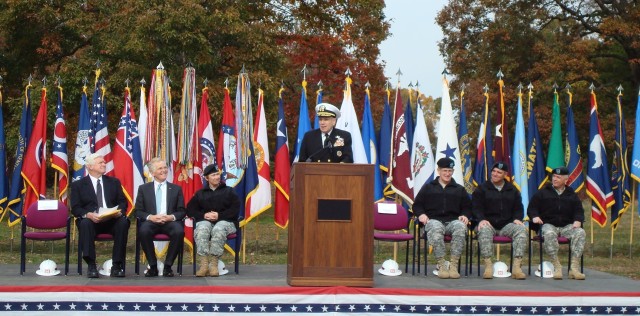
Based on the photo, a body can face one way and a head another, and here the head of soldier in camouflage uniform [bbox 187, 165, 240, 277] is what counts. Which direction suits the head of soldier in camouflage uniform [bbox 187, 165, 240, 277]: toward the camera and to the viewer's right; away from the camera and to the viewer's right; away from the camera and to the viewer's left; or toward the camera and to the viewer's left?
toward the camera and to the viewer's right

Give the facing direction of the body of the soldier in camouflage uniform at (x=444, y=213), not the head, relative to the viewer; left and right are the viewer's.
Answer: facing the viewer

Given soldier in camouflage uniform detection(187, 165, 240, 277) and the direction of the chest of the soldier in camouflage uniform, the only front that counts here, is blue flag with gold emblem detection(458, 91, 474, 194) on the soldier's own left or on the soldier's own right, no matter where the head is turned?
on the soldier's own left

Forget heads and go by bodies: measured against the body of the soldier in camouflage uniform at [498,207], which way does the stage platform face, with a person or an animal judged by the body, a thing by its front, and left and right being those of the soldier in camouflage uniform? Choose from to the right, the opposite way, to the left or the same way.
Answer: the same way

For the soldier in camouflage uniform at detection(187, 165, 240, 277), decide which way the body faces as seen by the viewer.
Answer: toward the camera

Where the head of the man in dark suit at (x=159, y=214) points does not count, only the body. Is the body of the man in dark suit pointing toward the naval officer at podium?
no

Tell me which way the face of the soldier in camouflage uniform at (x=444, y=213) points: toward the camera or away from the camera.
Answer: toward the camera

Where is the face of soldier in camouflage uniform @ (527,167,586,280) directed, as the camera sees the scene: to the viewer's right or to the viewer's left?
to the viewer's left

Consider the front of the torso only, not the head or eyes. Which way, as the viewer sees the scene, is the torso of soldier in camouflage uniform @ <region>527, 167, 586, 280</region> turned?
toward the camera

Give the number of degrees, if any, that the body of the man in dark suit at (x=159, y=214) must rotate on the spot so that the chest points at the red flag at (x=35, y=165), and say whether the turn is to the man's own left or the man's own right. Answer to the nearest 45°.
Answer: approximately 135° to the man's own right

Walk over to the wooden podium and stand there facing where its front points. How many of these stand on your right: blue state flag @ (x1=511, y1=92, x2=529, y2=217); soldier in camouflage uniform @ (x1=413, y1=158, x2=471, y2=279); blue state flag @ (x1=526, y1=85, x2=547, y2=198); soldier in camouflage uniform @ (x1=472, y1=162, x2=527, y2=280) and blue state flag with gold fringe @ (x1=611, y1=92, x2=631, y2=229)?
0

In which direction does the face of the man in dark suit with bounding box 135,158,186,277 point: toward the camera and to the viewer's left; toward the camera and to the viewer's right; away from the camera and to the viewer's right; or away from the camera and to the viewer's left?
toward the camera and to the viewer's right

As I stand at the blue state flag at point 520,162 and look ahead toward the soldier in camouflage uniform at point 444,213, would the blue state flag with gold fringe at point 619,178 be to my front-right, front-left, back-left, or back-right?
back-left

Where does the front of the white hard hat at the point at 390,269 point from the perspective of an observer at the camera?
facing the viewer

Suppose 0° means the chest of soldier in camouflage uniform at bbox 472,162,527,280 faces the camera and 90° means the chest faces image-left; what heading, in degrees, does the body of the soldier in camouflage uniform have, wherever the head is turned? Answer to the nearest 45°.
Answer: approximately 0°

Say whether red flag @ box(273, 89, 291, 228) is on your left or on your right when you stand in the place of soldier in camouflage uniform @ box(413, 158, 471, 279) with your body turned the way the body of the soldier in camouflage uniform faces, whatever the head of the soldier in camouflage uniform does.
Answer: on your right
